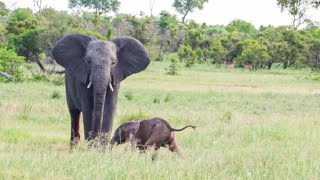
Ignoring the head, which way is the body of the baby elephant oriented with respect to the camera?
to the viewer's left

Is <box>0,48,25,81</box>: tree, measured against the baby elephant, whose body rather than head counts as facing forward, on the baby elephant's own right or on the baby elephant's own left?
on the baby elephant's own right

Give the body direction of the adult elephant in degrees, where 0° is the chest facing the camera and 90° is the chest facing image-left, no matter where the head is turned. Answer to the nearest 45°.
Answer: approximately 0°

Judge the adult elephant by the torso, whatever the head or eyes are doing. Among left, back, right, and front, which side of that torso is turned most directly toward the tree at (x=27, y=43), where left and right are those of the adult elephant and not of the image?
back

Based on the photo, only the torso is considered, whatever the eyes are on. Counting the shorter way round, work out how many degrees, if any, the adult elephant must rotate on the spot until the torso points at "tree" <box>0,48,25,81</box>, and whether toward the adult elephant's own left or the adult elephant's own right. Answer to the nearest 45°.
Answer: approximately 180°
